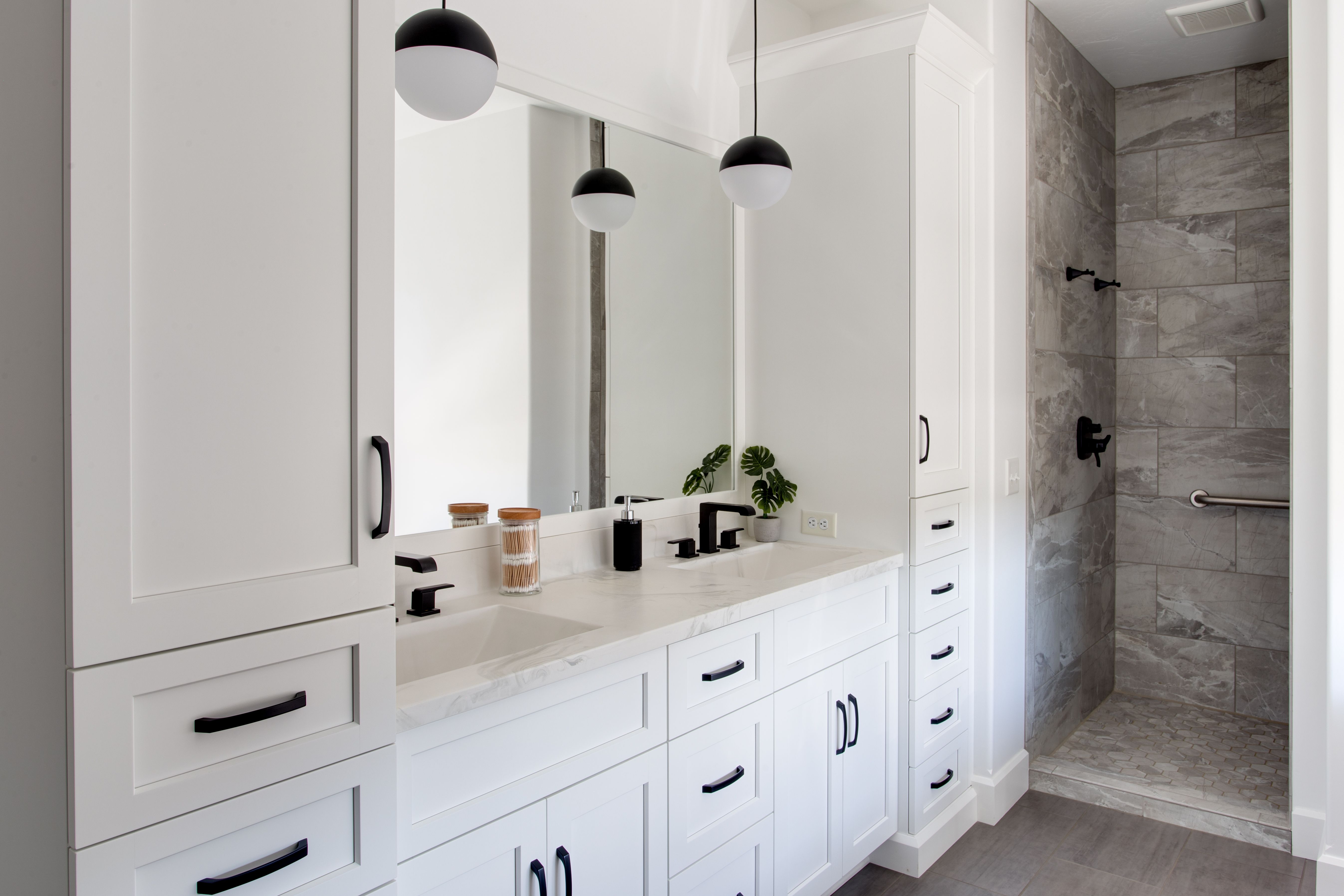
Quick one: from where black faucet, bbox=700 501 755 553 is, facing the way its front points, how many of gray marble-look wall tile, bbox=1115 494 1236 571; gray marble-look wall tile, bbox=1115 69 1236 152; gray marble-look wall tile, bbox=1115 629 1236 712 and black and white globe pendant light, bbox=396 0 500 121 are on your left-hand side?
3

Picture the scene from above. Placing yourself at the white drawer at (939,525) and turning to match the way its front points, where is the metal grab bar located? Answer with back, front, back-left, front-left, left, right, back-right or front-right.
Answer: left

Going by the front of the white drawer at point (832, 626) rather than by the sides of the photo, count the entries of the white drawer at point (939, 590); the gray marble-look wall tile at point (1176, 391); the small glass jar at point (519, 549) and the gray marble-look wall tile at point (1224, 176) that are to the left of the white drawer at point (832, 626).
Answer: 3

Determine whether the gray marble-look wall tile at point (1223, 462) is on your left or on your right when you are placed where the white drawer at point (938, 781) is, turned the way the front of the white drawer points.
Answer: on your left

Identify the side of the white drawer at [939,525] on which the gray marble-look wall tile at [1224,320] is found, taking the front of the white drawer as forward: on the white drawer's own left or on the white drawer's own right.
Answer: on the white drawer's own left

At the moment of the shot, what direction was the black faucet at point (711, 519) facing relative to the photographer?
facing the viewer and to the right of the viewer

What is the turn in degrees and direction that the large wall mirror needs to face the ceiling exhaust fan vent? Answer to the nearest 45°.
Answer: approximately 45° to its left
